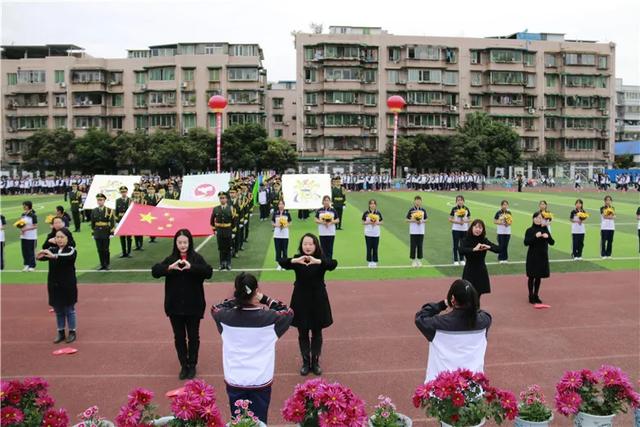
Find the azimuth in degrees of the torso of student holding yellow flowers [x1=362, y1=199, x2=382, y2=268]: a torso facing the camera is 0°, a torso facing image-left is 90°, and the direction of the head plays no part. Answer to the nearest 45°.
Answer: approximately 0°

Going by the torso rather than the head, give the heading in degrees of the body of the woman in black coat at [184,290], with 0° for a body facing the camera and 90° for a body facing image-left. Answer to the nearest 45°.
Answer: approximately 0°

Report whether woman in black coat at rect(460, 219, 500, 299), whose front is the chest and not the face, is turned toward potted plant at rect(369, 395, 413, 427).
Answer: yes

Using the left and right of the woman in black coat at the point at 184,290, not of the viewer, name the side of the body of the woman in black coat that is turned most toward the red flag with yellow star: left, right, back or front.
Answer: back

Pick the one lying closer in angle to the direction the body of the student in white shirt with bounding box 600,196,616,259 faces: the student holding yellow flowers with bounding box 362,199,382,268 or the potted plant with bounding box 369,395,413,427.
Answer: the potted plant

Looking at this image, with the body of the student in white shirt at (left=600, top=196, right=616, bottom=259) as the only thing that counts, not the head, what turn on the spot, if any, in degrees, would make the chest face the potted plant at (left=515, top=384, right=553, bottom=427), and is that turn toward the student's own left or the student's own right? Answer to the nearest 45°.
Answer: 0° — they already face it
